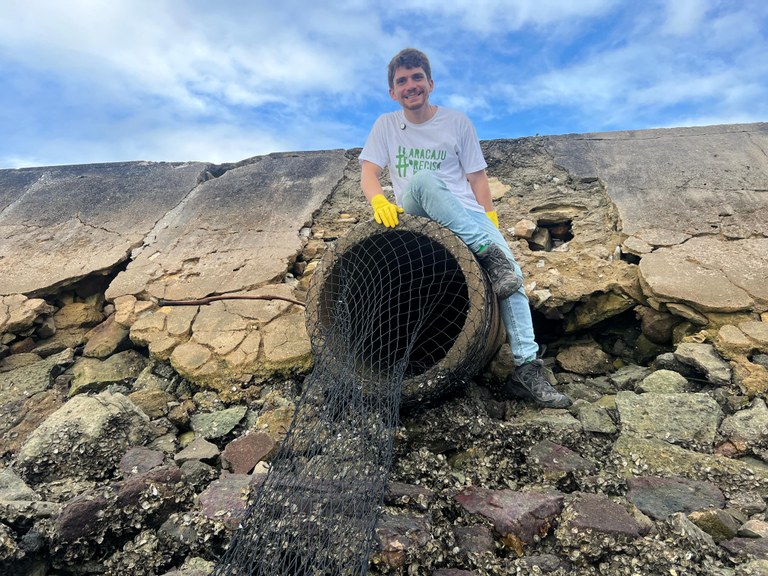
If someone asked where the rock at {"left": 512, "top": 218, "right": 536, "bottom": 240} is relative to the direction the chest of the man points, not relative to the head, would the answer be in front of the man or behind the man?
behind

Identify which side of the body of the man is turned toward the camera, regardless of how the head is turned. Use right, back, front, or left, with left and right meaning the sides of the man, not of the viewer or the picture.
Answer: front

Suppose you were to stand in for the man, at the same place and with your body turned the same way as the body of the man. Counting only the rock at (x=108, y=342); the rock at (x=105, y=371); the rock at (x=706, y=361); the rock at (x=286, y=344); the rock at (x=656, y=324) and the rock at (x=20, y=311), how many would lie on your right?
4

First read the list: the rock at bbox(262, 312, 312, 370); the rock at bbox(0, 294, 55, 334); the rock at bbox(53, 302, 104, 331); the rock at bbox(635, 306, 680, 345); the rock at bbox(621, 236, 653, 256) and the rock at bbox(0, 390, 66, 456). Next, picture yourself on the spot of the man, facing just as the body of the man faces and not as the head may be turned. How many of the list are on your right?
4

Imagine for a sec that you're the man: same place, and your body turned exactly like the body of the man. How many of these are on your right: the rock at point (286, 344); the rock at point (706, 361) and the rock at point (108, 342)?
2

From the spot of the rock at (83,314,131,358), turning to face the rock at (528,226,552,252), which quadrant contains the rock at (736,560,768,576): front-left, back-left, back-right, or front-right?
front-right

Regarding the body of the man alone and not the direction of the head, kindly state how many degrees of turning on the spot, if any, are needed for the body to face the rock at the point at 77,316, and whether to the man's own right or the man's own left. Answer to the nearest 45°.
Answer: approximately 90° to the man's own right

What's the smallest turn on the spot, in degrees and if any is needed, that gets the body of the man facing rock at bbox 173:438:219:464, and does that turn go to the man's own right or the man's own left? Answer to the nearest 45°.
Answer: approximately 45° to the man's own right

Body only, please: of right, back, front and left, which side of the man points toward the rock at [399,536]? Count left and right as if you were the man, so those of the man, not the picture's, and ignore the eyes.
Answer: front

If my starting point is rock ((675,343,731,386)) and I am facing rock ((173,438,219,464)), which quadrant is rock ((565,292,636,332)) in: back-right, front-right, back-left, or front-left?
front-right

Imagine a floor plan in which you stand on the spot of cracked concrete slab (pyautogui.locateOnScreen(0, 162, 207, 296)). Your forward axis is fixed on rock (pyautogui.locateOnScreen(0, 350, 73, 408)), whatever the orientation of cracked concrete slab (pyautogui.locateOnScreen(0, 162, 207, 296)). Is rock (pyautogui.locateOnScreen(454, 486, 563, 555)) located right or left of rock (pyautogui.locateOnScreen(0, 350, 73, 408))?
left

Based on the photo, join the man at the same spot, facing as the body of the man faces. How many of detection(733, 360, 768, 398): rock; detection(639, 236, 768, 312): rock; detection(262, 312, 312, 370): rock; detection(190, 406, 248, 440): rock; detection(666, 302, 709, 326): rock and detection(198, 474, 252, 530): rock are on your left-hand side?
3

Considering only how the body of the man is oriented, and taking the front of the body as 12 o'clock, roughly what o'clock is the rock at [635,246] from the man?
The rock is roughly at 8 o'clock from the man.

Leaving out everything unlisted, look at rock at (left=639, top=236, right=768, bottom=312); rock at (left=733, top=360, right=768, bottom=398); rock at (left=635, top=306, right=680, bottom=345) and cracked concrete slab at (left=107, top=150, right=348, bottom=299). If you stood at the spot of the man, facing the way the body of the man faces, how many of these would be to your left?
3

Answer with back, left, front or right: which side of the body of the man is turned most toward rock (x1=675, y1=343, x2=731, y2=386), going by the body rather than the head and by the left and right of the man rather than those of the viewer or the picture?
left

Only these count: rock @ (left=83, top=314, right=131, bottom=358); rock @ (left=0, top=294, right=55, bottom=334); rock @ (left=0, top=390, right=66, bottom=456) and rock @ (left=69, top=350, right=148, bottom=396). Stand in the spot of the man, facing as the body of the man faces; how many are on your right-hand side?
4

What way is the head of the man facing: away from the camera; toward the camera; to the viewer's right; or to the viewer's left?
toward the camera
